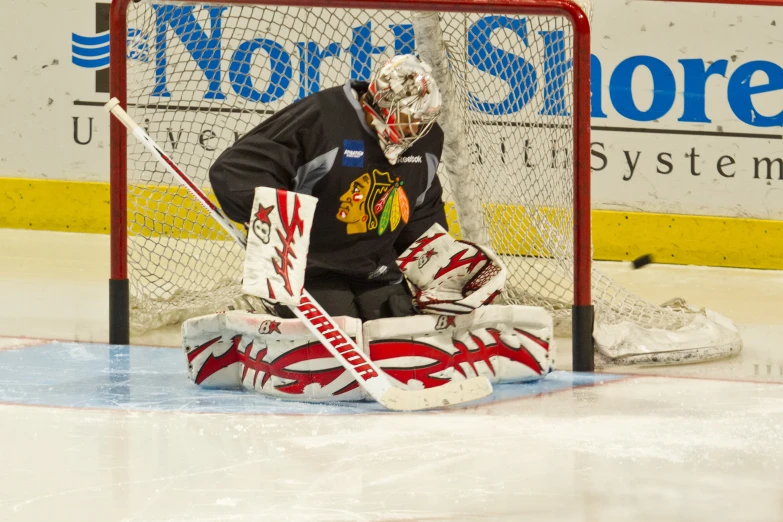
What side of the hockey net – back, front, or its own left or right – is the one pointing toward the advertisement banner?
back

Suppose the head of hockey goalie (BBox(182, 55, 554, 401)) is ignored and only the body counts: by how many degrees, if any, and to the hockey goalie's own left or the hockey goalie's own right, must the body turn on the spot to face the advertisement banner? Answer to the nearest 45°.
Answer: approximately 135° to the hockey goalie's own left

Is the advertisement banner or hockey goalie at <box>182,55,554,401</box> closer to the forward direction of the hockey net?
the hockey goalie

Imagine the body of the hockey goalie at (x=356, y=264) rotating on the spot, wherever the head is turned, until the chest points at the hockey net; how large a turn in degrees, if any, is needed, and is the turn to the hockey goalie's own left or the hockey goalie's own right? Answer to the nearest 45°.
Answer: approximately 180°

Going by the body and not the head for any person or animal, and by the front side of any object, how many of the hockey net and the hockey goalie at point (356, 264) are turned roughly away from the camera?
0

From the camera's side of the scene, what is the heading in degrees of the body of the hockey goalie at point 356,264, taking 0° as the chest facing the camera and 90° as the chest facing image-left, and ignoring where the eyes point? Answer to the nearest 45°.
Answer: approximately 0°

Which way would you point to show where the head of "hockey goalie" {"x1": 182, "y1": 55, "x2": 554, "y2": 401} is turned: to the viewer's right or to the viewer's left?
to the viewer's right

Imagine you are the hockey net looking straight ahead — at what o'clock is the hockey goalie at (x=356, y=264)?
The hockey goalie is roughly at 11 o'clock from the hockey net.

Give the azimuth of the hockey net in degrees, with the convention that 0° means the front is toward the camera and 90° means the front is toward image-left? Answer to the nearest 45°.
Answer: approximately 45°
